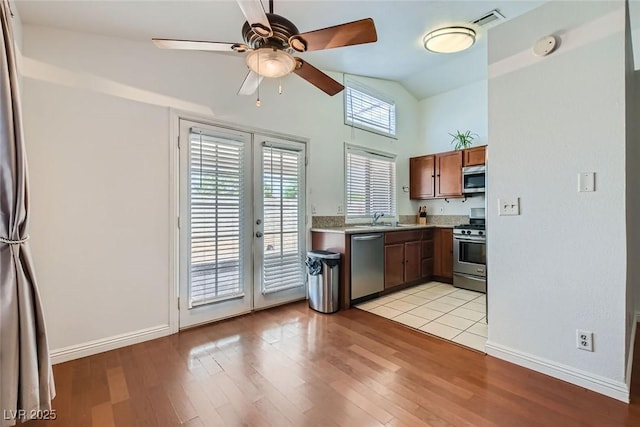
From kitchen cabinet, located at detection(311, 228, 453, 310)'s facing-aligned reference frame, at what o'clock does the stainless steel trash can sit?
The stainless steel trash can is roughly at 3 o'clock from the kitchen cabinet.

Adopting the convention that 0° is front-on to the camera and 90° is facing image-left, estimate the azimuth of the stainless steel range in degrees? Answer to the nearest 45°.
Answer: approximately 45°

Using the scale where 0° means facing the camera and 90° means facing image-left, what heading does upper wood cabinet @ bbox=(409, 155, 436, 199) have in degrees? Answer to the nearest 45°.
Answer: approximately 45°
